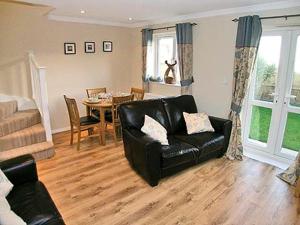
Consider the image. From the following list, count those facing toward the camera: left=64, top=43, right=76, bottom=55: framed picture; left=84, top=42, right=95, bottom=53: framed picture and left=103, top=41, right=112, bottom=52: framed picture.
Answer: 3

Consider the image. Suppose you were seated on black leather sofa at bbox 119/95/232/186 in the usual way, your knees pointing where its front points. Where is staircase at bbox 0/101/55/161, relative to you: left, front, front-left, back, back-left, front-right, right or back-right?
back-right

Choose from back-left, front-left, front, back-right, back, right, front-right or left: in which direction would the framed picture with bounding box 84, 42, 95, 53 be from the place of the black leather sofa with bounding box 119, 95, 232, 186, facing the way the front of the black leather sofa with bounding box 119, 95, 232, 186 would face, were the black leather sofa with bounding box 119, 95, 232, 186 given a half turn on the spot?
front

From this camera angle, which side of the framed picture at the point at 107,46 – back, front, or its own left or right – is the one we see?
front

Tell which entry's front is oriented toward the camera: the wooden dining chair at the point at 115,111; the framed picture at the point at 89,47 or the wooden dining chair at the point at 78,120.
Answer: the framed picture

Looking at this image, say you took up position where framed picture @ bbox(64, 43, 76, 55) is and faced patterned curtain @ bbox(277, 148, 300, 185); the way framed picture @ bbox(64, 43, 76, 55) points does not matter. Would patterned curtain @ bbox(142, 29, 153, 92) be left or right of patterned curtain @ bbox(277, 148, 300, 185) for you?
left

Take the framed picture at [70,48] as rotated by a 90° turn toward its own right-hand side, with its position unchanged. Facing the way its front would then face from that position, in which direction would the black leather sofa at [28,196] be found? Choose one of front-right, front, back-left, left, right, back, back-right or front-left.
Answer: left

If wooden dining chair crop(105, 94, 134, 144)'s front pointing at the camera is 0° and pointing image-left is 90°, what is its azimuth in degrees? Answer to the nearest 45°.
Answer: approximately 135°

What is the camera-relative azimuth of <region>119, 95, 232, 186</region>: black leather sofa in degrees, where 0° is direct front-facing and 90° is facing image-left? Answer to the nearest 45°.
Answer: approximately 315°

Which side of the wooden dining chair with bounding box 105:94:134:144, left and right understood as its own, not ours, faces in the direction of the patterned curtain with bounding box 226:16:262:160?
back

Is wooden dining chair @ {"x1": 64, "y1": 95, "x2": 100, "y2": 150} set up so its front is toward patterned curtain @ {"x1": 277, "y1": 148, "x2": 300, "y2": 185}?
no

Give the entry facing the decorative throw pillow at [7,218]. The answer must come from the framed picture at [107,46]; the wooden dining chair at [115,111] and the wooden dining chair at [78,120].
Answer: the framed picture

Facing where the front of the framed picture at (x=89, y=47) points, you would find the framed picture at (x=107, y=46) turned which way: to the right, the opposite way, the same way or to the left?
the same way

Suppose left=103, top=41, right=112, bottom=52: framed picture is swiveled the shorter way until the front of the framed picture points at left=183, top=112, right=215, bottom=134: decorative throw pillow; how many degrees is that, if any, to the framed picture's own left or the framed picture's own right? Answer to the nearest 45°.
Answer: approximately 45° to the framed picture's own left

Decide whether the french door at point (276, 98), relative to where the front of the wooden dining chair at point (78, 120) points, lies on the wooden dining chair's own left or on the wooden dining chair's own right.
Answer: on the wooden dining chair's own right

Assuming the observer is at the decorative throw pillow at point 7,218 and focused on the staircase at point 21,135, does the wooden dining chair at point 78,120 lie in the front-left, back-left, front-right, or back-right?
front-right

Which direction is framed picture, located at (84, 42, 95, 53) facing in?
toward the camera

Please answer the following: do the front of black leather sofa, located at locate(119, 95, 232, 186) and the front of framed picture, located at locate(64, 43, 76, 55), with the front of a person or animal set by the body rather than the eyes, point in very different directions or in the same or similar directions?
same or similar directions

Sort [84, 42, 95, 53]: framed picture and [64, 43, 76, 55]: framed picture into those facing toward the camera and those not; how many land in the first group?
2

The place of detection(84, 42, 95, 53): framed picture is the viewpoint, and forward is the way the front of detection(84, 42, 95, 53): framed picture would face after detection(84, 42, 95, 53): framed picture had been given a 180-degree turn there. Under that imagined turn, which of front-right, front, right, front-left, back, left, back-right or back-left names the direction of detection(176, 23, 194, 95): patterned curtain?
back-right

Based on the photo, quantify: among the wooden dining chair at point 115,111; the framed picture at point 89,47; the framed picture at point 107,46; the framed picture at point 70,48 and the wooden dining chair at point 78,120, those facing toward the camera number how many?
3
